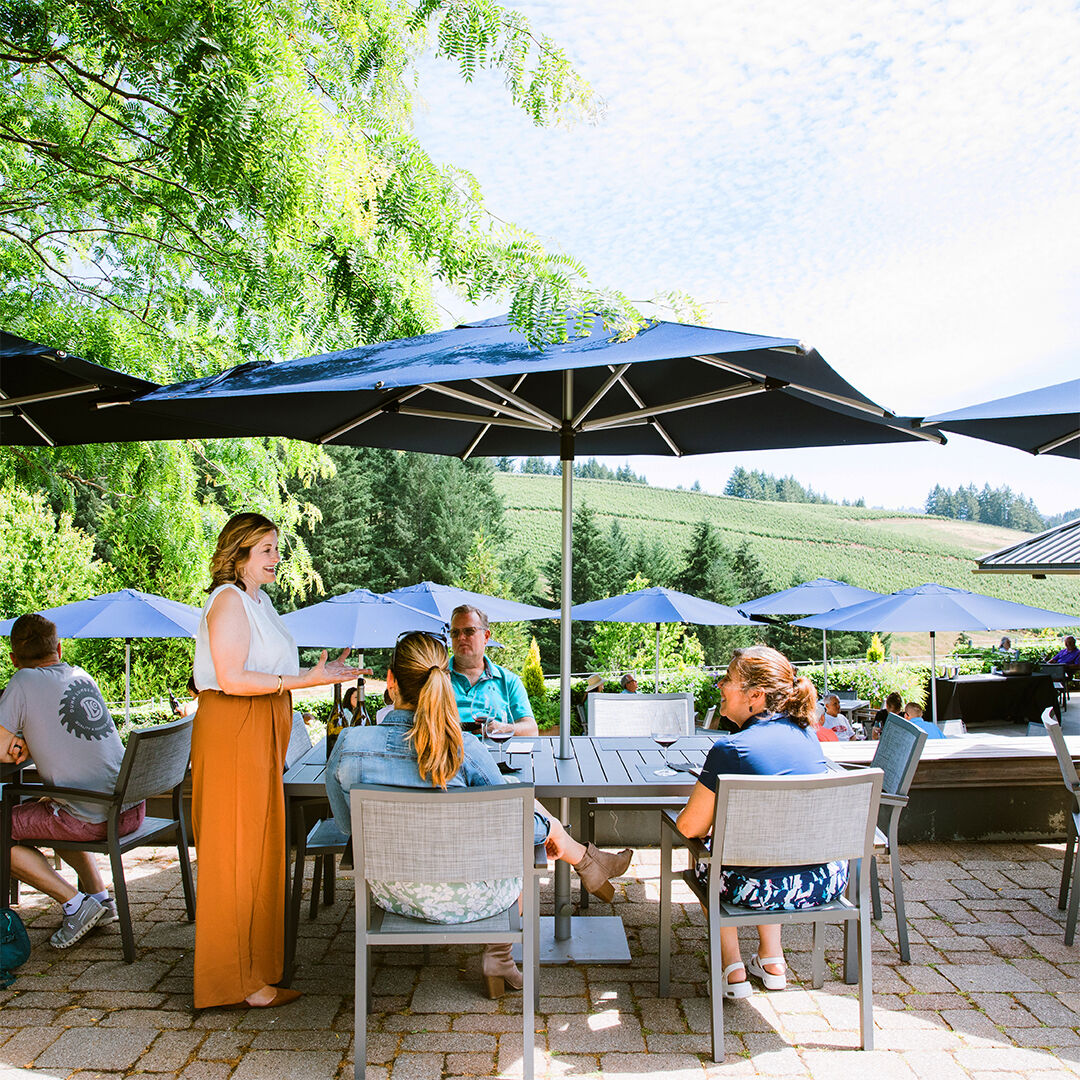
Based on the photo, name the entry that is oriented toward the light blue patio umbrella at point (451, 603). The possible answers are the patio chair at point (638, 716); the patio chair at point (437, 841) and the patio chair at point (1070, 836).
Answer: the patio chair at point (437, 841)

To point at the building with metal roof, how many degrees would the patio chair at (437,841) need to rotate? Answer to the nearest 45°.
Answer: approximately 45° to its right

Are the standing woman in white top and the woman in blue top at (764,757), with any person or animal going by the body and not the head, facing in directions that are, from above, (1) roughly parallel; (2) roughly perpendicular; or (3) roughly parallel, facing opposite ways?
roughly perpendicular

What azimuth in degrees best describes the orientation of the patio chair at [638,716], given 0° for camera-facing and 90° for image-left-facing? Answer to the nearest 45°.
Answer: approximately 0°

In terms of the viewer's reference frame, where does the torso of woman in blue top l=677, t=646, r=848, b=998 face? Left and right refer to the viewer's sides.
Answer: facing away from the viewer and to the left of the viewer

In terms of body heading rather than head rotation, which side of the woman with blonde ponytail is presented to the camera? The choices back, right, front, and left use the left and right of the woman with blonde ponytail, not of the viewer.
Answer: back

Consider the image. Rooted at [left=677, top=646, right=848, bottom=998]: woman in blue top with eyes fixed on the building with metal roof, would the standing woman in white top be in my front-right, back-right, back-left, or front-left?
back-left

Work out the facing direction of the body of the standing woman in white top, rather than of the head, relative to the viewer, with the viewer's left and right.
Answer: facing to the right of the viewer

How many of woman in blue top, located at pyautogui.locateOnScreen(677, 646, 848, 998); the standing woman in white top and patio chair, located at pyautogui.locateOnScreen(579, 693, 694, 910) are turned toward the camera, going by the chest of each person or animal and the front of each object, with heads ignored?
1

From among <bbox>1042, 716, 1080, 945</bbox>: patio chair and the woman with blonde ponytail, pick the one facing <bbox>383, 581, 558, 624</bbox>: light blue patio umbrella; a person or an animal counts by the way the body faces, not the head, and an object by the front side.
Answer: the woman with blonde ponytail

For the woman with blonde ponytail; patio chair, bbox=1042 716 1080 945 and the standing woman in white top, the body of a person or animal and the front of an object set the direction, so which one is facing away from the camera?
the woman with blonde ponytail

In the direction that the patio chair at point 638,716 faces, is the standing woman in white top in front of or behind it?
in front

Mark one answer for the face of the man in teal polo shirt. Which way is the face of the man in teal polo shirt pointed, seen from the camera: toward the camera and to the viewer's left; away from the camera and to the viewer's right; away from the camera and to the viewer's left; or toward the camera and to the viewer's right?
toward the camera and to the viewer's left

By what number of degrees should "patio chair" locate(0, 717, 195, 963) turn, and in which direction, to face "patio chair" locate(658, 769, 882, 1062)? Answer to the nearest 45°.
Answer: approximately 180°

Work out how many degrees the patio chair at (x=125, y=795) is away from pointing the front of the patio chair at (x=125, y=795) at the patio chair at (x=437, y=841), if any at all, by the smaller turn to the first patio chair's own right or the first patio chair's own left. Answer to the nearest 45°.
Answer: approximately 180°
